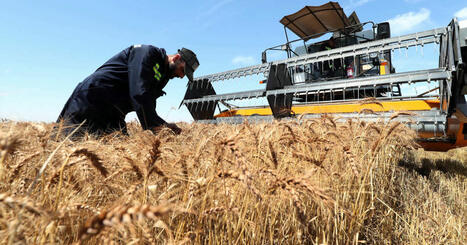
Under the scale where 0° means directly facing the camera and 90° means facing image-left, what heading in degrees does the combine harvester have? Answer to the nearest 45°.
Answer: approximately 45°
